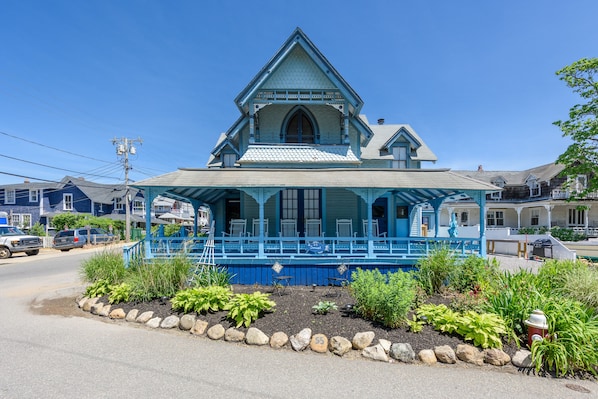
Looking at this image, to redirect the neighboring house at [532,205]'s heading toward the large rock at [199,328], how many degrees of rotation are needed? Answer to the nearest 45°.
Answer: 0° — it already faces it

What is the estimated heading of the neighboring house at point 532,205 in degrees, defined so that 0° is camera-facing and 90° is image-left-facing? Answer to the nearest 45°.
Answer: approximately 0°

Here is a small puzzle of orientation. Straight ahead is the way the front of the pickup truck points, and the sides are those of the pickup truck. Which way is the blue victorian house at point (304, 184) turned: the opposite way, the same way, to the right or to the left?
to the right

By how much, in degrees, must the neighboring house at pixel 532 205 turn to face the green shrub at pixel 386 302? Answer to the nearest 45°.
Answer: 0° — it already faces it

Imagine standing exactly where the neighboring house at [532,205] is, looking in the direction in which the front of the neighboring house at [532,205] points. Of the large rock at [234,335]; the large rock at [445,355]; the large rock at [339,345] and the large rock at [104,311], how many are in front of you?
4

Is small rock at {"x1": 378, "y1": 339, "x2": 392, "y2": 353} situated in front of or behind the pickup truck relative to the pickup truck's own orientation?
in front

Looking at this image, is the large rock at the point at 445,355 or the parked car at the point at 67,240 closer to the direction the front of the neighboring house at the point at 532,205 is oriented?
the large rock

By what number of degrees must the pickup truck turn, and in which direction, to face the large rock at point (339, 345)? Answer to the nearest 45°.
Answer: approximately 45° to its right

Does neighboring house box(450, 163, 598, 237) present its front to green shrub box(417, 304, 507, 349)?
yes

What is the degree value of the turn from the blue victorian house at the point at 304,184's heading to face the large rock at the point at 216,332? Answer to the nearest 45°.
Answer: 0° — it already faces it

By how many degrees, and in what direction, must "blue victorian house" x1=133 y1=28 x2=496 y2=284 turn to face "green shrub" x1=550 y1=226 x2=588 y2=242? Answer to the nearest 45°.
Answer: approximately 135° to its left

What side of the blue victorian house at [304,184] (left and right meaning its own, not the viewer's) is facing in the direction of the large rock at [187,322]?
front

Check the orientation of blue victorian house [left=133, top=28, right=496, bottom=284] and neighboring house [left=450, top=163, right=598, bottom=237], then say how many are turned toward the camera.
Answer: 2

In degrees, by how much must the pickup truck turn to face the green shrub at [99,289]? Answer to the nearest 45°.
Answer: approximately 45° to its right

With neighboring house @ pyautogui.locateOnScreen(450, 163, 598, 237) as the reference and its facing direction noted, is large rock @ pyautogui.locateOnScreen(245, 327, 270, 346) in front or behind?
in front
